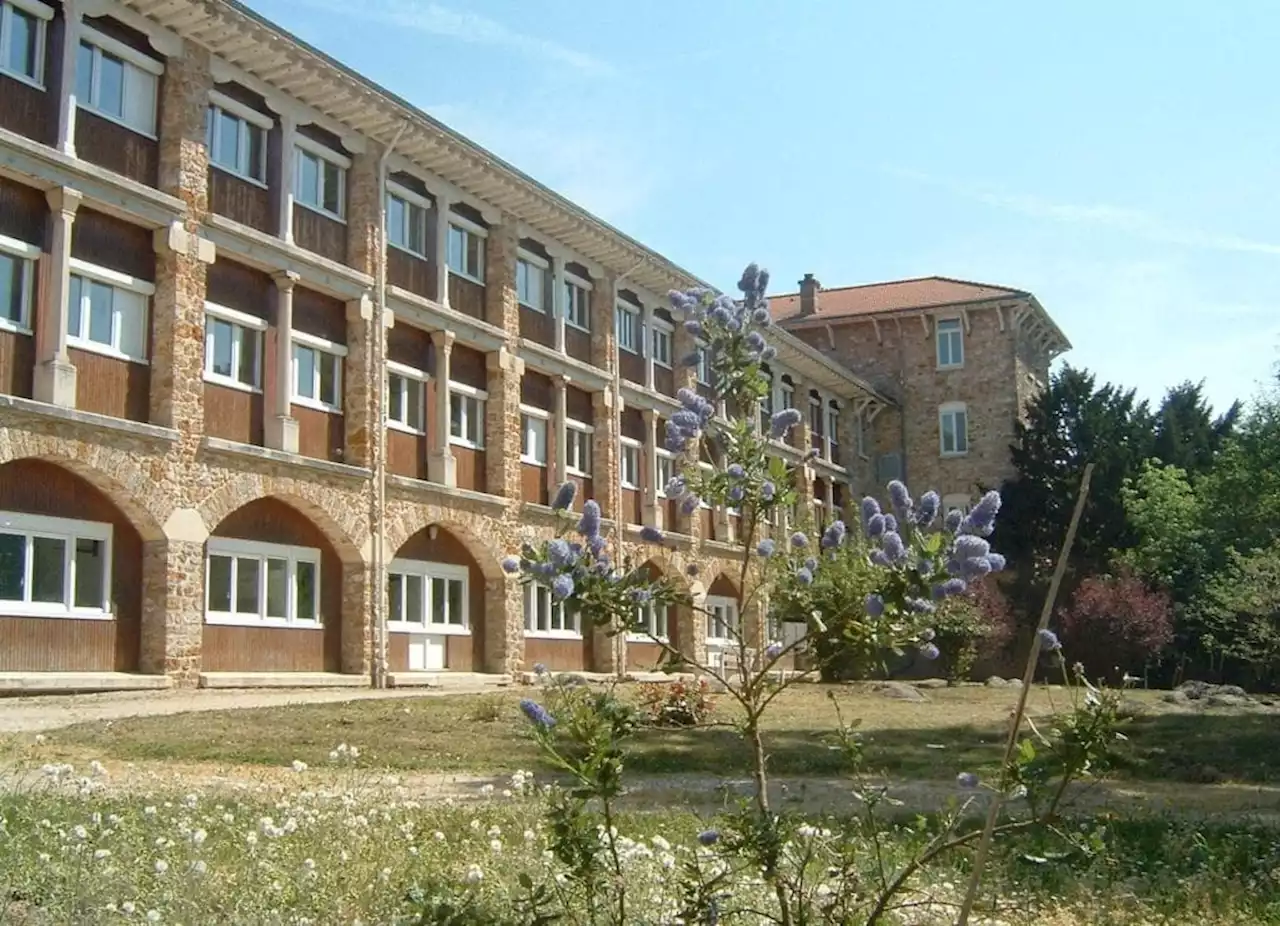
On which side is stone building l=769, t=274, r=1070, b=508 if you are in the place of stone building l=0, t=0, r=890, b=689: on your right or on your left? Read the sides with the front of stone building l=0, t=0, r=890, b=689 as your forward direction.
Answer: on your left

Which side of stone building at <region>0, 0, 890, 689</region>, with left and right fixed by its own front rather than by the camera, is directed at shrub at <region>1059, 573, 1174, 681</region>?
left

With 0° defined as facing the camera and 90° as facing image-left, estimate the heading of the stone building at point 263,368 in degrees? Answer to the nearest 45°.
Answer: approximately 315°
